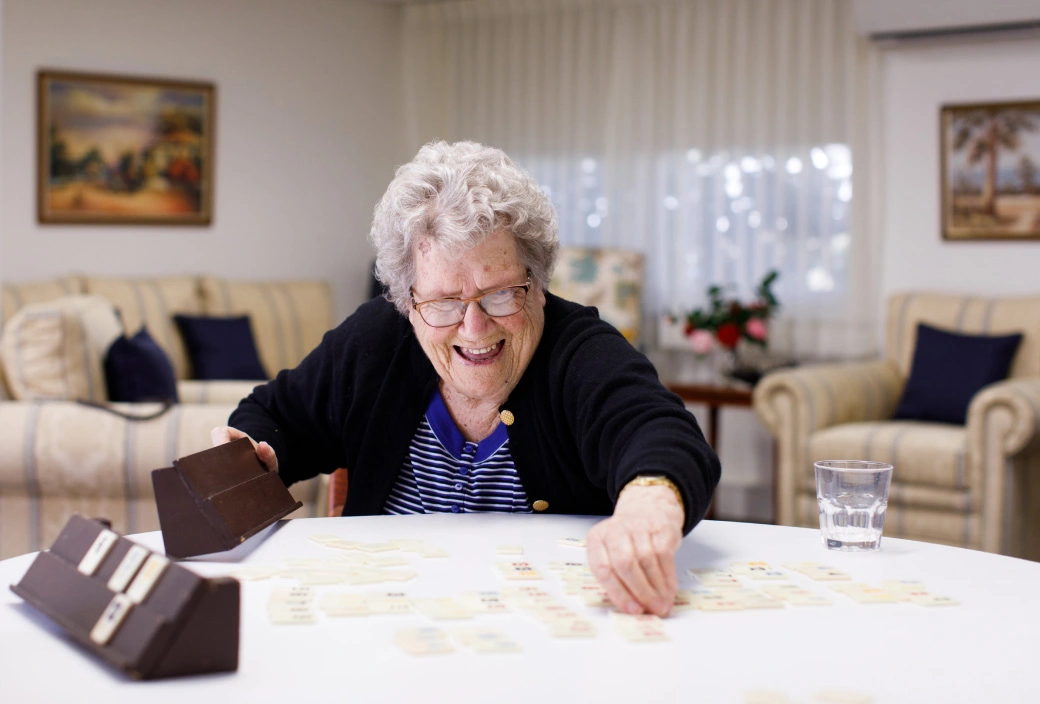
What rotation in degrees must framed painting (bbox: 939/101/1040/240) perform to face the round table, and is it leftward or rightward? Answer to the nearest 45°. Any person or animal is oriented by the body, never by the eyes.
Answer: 0° — it already faces it

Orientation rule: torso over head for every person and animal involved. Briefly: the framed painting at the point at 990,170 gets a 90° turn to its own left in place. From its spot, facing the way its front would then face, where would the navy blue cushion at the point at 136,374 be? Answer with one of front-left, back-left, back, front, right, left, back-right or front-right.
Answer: back-right

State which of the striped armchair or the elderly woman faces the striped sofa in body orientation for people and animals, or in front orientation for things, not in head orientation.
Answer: the striped armchair

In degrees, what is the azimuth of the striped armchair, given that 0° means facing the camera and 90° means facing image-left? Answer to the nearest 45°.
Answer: approximately 45°

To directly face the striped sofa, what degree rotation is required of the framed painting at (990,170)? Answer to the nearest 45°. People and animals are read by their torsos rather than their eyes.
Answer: approximately 45° to its right

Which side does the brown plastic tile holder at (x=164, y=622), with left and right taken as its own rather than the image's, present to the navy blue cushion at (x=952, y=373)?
back

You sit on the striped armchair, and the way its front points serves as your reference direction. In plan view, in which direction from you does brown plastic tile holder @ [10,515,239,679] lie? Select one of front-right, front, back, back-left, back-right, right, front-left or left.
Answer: front-left
